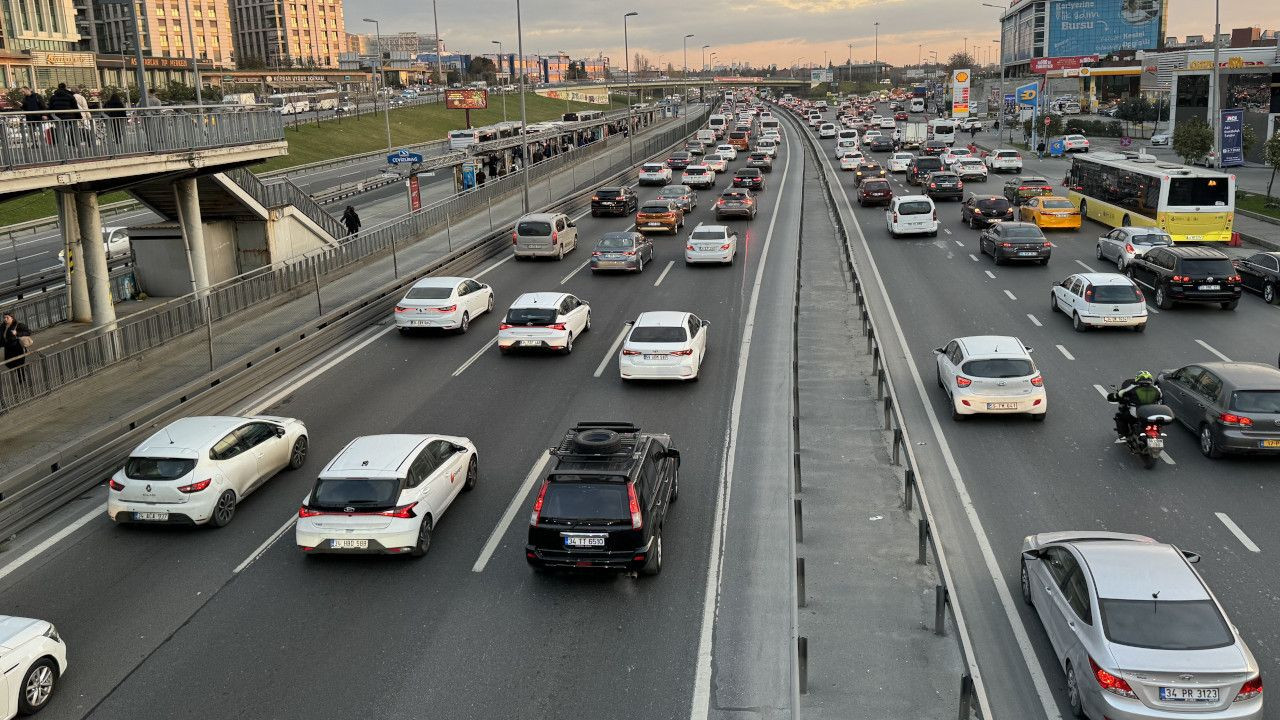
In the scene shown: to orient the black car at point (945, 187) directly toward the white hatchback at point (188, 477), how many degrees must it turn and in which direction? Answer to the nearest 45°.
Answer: approximately 180°

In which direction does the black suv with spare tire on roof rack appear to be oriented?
away from the camera

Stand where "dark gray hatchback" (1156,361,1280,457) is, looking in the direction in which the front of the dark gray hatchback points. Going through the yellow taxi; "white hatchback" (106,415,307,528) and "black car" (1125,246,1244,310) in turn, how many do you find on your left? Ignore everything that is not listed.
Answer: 1

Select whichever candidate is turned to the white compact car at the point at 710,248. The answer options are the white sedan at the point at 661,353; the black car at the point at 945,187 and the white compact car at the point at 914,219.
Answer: the white sedan

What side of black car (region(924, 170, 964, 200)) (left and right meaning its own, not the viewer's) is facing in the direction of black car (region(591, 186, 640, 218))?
left

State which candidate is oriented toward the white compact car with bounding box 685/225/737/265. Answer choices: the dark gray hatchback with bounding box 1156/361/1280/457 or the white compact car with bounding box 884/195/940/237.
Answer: the dark gray hatchback

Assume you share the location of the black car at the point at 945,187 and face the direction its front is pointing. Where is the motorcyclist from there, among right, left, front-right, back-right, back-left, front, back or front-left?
back

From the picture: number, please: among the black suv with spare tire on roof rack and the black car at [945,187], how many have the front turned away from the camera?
2

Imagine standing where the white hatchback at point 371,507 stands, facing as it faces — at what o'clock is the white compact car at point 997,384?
The white compact car is roughly at 1 o'clock from the white hatchback.

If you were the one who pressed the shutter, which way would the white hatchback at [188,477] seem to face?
facing away from the viewer and to the right of the viewer

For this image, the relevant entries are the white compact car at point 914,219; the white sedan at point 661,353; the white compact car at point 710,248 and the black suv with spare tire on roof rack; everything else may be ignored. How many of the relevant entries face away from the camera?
4

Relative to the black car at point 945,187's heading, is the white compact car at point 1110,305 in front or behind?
behind

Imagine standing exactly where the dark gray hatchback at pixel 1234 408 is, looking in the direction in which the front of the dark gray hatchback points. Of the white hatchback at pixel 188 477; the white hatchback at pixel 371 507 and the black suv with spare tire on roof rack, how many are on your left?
3

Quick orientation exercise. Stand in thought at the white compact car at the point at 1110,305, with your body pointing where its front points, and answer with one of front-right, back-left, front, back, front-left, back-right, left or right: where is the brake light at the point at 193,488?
left

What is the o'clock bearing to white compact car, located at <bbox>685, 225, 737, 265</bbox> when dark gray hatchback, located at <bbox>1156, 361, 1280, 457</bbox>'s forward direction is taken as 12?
The white compact car is roughly at 12 o'clock from the dark gray hatchback.

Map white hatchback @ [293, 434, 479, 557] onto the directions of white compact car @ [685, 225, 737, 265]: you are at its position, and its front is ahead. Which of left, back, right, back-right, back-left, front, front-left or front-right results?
back

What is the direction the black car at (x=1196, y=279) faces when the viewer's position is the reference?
facing away from the viewer and to the left of the viewer

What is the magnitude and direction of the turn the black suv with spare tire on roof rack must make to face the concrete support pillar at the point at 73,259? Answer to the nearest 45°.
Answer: approximately 45° to its left

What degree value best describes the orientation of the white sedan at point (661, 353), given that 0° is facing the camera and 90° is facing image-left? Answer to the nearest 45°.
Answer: approximately 180°

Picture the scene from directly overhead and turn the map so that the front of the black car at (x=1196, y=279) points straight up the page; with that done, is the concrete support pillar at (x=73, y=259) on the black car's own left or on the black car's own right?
on the black car's own left

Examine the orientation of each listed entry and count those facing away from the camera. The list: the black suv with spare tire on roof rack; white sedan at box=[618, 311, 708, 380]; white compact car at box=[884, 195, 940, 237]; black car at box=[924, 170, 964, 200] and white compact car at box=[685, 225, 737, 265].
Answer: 5
